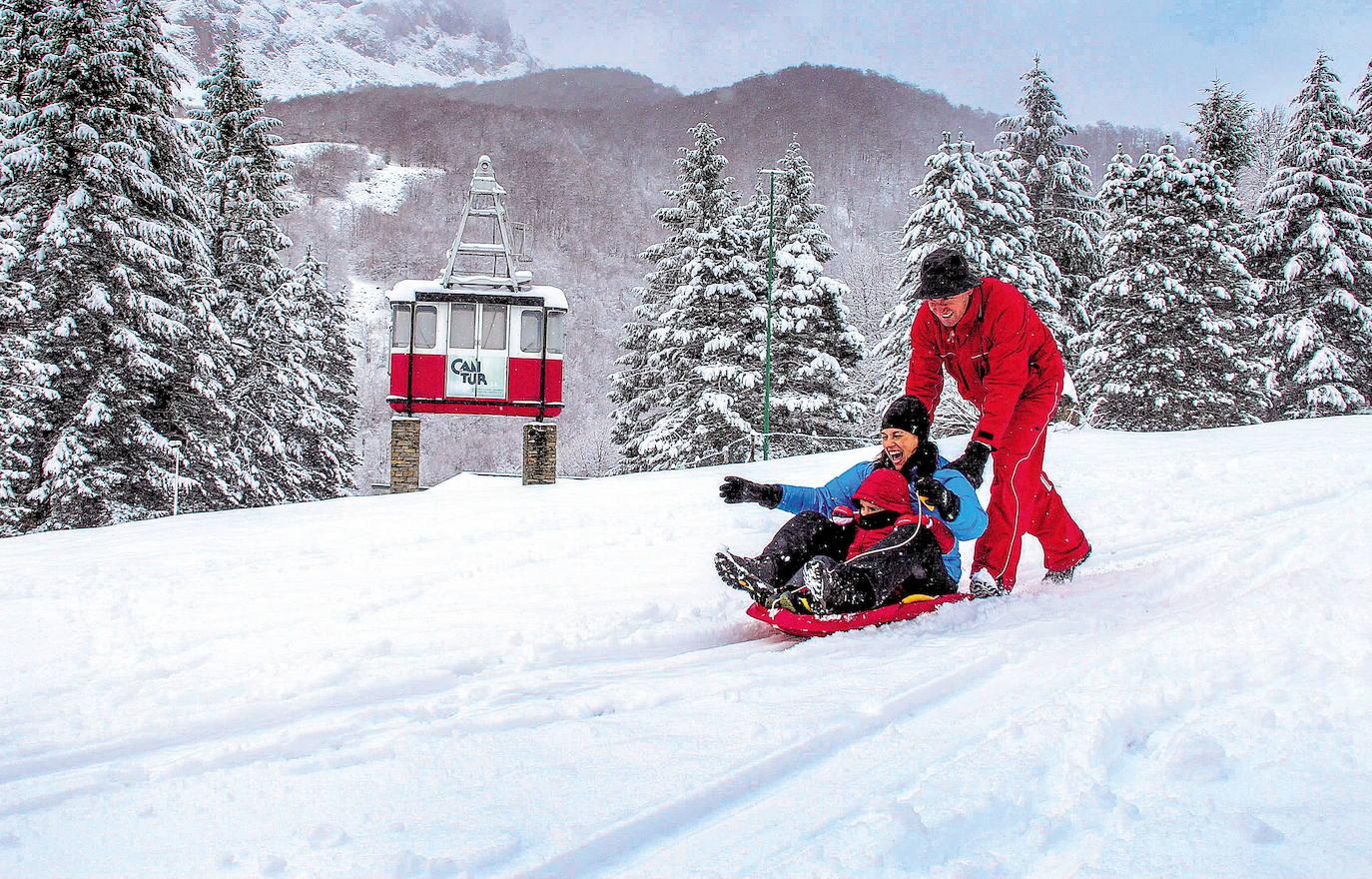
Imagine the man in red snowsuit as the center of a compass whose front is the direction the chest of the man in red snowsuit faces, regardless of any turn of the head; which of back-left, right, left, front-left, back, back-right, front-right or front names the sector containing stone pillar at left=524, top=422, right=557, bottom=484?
right

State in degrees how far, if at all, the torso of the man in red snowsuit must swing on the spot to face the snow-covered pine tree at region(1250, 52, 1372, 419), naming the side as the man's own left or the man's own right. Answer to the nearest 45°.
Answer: approximately 135° to the man's own right

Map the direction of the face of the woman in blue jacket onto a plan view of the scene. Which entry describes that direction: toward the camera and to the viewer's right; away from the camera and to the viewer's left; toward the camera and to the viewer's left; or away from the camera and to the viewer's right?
toward the camera and to the viewer's left

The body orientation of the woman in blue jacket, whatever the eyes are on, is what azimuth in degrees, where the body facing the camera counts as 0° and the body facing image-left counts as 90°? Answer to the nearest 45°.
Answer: approximately 45°

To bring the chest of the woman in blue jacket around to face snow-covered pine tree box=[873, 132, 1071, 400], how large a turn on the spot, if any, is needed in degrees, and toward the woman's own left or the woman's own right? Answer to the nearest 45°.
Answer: approximately 135° to the woman's own right

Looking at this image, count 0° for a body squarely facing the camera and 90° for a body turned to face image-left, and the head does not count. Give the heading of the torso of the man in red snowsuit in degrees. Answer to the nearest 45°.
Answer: approximately 45°

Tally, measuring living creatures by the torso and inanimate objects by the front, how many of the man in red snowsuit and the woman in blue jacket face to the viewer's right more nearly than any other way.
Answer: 0

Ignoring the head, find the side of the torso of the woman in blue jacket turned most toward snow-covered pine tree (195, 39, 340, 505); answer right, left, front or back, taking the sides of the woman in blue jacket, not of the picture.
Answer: right

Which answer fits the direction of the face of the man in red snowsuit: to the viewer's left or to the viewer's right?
to the viewer's left
